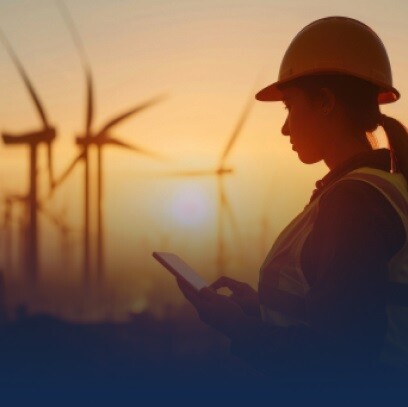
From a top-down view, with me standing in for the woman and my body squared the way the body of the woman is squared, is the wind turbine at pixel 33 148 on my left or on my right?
on my right

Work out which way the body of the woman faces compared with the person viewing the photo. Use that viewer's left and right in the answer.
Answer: facing to the left of the viewer

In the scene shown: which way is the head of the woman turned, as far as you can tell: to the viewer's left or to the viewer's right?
to the viewer's left
